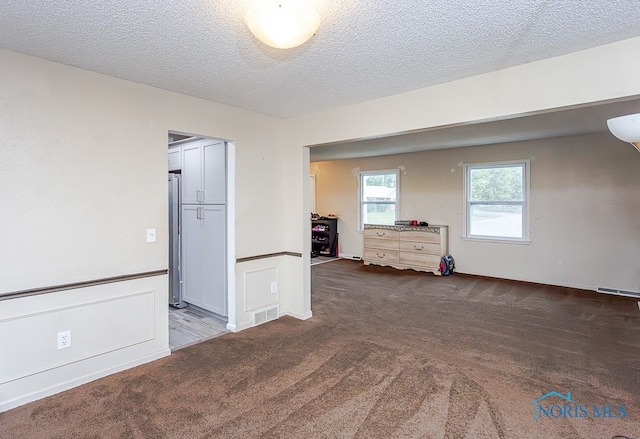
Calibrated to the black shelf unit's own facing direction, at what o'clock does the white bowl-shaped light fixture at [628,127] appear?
The white bowl-shaped light fixture is roughly at 10 o'clock from the black shelf unit.

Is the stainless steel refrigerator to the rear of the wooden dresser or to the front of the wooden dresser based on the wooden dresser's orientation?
to the front

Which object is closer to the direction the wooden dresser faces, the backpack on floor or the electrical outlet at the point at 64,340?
the electrical outlet

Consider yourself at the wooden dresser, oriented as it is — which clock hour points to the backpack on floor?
The backpack on floor is roughly at 8 o'clock from the wooden dresser.

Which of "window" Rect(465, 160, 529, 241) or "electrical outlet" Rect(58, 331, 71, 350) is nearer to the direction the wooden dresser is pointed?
the electrical outlet

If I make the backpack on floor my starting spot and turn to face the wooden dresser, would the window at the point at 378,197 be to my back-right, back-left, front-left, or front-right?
front-right

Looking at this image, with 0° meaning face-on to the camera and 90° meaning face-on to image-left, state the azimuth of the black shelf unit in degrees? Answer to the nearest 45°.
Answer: approximately 45°

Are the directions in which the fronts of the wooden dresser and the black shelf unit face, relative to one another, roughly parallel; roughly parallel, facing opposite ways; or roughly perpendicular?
roughly parallel

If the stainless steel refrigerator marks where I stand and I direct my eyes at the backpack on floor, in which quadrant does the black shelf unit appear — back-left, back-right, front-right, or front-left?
front-left

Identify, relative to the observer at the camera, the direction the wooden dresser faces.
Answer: facing the viewer and to the left of the viewer

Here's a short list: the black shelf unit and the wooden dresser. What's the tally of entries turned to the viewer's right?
0
